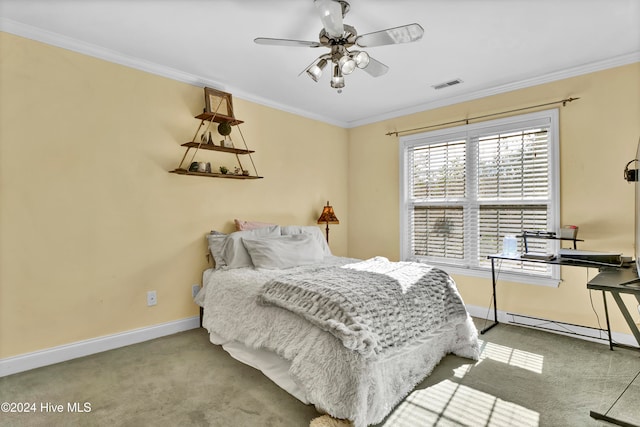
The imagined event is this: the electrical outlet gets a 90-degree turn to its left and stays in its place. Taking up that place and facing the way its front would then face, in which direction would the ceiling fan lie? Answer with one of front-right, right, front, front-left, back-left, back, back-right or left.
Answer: front-right

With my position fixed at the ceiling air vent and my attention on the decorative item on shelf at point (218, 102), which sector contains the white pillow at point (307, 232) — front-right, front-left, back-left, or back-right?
front-right

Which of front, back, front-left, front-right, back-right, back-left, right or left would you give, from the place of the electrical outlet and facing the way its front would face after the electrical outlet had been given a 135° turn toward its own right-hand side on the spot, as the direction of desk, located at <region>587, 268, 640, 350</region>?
back

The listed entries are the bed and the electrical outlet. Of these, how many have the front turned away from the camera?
0

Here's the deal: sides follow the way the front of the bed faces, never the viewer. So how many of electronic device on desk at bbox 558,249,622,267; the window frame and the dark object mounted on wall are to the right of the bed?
0

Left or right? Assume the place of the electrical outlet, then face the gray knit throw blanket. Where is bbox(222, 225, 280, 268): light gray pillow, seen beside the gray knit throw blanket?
left

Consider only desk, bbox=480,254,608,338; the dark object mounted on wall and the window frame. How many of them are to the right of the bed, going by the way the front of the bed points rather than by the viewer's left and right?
0

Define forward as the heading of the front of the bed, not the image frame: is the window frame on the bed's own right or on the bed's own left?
on the bed's own left

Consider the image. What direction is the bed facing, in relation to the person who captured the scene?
facing the viewer and to the right of the viewer

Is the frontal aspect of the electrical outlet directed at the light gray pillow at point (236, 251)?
no

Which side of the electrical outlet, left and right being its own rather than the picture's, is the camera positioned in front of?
front

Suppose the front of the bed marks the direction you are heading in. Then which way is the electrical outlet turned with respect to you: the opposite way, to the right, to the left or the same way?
the same way

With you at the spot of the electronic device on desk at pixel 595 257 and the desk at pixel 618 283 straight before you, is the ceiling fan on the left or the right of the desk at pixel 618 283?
right

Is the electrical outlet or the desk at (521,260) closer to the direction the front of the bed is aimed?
the desk

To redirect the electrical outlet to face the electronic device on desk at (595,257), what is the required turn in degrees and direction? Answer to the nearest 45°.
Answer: approximately 45° to its left

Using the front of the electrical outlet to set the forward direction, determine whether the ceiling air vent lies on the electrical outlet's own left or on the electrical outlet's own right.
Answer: on the electrical outlet's own left

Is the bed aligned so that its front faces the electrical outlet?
no
